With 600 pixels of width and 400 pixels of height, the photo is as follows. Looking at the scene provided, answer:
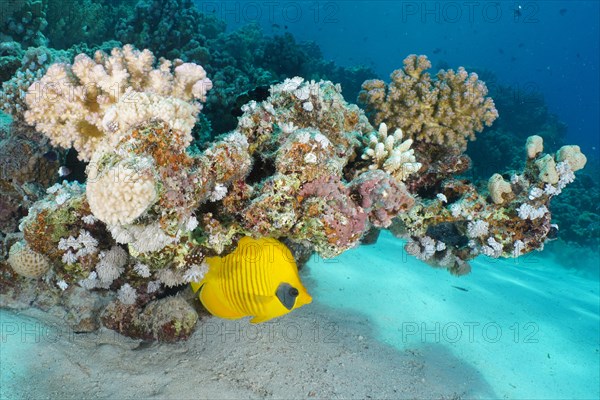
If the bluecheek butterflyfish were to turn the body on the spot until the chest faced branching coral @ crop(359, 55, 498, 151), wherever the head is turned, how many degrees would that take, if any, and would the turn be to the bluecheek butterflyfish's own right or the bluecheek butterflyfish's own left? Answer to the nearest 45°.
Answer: approximately 45° to the bluecheek butterflyfish's own left

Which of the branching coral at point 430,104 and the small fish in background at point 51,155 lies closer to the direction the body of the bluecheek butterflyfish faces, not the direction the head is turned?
the branching coral

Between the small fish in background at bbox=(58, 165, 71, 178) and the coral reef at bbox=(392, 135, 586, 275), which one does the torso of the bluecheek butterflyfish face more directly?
the coral reef

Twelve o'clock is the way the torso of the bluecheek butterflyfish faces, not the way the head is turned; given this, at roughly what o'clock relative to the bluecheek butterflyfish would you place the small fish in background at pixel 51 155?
The small fish in background is roughly at 7 o'clock from the bluecheek butterflyfish.

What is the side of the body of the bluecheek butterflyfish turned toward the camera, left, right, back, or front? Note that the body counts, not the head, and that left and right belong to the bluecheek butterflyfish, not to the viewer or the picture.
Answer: right

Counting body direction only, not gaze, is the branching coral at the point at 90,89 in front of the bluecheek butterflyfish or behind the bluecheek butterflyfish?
behind

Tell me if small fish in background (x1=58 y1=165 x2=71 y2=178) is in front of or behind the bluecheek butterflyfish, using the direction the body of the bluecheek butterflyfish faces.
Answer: behind
